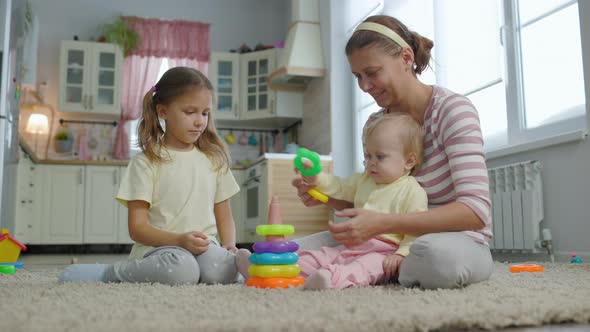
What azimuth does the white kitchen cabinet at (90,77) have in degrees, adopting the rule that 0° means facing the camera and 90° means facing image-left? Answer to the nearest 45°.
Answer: approximately 0°

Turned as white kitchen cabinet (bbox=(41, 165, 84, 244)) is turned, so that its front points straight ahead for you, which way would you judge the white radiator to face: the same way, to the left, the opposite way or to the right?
to the right

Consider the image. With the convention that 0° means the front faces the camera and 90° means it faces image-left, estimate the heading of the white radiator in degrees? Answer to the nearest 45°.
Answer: approximately 45°

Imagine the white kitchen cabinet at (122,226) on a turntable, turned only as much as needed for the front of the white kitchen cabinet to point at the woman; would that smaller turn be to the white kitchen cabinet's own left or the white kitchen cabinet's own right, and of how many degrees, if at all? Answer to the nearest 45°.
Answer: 0° — it already faces them

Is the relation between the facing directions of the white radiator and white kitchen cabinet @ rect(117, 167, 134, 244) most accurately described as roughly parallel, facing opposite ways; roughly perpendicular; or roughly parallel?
roughly perpendicular

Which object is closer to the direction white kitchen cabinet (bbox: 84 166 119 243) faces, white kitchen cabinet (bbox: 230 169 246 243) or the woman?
the woman

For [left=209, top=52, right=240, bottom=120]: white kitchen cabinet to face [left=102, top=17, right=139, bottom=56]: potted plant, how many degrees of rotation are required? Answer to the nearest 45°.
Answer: approximately 90° to its right

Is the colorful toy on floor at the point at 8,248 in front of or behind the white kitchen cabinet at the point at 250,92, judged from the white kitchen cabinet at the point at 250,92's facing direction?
in front

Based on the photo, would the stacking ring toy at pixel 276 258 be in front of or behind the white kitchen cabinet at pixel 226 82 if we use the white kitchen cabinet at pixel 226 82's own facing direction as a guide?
in front
